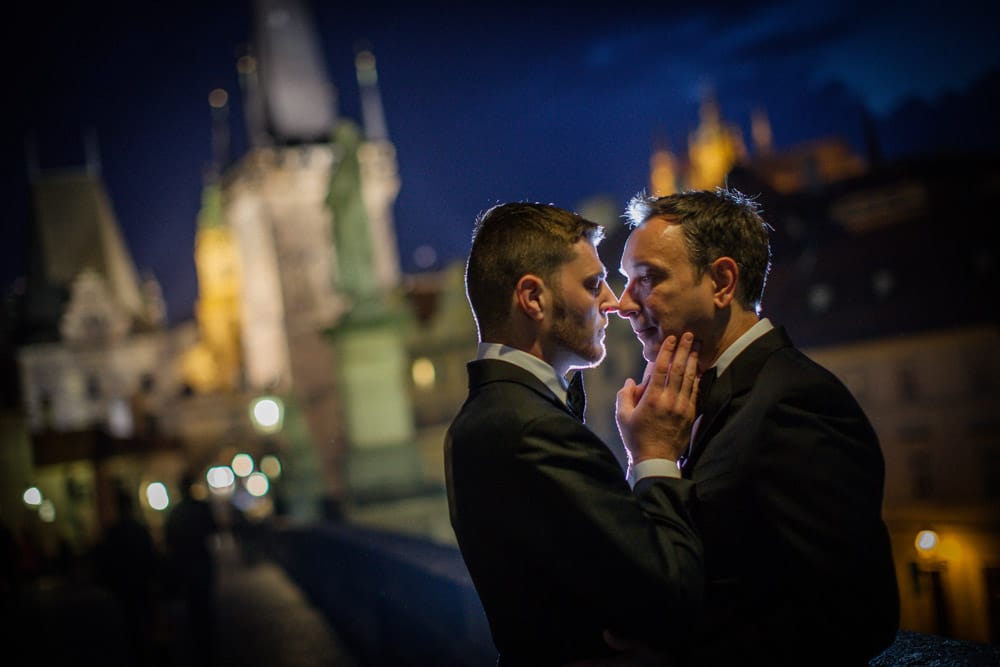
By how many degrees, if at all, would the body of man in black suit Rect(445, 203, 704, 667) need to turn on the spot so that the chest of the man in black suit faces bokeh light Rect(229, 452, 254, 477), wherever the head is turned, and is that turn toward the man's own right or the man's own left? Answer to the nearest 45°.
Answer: approximately 90° to the man's own left

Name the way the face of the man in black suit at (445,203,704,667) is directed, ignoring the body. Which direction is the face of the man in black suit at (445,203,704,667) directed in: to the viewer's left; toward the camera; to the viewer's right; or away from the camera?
to the viewer's right

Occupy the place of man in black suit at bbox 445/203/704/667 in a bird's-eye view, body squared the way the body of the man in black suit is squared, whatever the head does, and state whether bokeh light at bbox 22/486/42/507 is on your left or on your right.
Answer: on your left

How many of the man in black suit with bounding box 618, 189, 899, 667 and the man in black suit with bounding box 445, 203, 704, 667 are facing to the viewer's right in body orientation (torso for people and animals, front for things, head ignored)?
1

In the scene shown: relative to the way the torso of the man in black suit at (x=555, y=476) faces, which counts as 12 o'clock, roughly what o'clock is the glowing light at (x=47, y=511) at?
The glowing light is roughly at 8 o'clock from the man in black suit.

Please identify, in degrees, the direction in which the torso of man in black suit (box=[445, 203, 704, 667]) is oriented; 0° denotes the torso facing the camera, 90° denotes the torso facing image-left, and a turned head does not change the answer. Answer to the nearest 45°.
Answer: approximately 270°

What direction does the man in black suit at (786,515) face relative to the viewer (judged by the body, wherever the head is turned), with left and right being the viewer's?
facing to the left of the viewer

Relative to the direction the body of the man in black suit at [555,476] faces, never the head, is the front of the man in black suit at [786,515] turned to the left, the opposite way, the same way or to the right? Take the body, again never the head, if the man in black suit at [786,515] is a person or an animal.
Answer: the opposite way
